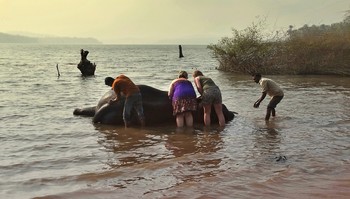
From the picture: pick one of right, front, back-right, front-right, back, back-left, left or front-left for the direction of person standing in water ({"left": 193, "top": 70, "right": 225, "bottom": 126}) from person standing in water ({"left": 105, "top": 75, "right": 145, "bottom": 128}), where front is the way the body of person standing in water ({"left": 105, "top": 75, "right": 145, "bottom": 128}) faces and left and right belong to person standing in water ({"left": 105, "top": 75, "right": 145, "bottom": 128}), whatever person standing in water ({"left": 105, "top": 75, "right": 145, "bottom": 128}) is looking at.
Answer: back-right

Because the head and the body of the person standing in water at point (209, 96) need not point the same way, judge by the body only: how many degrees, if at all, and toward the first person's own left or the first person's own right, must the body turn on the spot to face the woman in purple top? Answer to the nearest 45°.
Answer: approximately 90° to the first person's own left

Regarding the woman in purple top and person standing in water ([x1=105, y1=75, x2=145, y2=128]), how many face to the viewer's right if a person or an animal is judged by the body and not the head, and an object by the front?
0

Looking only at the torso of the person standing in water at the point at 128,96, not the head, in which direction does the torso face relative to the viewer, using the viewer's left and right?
facing away from the viewer and to the left of the viewer

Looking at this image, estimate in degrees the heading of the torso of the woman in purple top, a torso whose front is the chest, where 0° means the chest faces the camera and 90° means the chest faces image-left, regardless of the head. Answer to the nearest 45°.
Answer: approximately 180°

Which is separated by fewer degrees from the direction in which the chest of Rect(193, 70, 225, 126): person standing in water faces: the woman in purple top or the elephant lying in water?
the elephant lying in water

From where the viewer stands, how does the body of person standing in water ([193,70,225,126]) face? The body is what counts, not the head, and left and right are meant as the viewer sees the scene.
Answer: facing away from the viewer and to the left of the viewer

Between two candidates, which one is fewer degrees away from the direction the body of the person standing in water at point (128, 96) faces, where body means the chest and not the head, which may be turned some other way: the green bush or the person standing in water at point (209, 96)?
the green bush
